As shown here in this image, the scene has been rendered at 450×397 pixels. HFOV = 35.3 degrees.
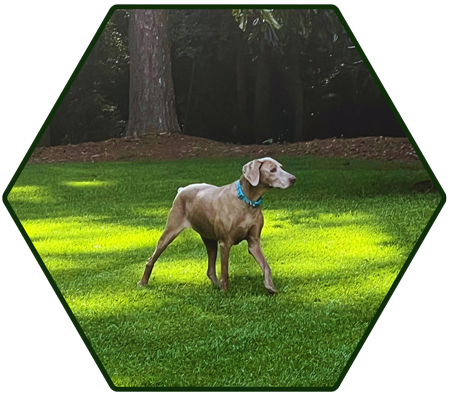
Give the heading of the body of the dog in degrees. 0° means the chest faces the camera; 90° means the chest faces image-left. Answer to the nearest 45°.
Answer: approximately 315°
